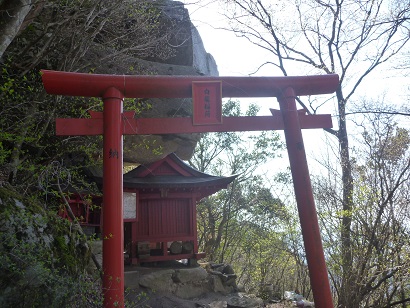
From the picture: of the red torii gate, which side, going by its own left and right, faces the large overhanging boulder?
back

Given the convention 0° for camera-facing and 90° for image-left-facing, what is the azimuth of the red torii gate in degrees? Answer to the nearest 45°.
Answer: approximately 0°

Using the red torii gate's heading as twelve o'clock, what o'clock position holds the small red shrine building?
The small red shrine building is roughly at 6 o'clock from the red torii gate.
